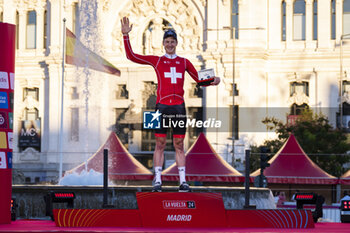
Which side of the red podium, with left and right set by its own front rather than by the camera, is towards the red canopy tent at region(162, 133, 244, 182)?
back

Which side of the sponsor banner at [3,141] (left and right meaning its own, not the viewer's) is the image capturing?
front

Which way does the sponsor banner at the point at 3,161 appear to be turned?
toward the camera

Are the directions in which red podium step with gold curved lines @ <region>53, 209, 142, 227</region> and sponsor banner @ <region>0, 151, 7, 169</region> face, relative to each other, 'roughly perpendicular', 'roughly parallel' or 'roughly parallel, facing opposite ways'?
roughly parallel

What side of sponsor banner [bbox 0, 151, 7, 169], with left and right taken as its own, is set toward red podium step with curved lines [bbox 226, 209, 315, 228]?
left

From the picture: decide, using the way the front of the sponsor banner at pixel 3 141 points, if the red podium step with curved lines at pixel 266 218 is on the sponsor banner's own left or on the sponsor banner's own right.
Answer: on the sponsor banner's own left

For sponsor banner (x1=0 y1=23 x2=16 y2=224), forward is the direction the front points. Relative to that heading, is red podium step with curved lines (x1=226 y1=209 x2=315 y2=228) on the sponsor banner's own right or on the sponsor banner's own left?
on the sponsor banner's own left

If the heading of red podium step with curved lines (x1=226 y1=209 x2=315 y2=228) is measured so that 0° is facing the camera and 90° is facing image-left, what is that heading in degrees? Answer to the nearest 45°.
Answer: approximately 0°

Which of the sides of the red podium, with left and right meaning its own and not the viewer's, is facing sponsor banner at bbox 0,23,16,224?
right

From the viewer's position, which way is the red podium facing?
facing the viewer
